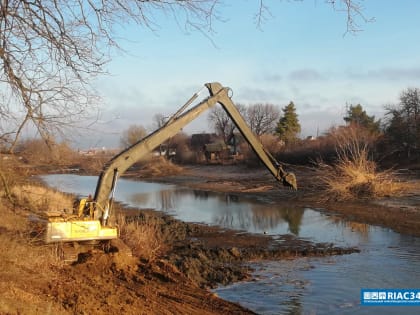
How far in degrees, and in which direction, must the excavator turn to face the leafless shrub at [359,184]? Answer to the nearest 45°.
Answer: approximately 45° to its left

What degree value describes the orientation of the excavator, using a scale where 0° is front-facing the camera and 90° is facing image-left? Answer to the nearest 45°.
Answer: approximately 270°
